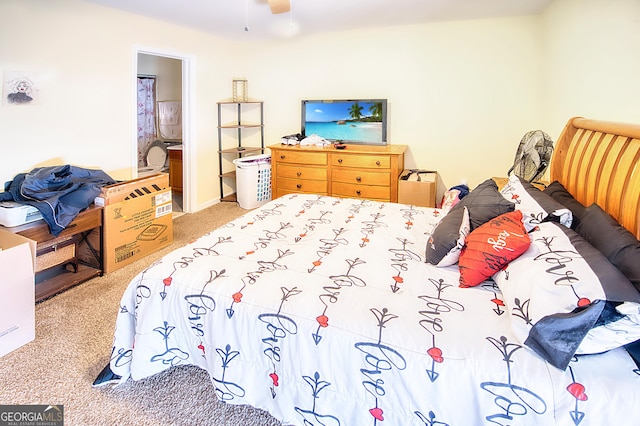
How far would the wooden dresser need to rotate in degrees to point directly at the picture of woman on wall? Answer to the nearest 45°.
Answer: approximately 45° to its right

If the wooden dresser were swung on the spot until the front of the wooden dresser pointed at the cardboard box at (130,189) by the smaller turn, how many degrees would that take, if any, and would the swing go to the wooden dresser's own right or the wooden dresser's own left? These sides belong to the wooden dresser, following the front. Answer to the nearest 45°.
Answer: approximately 45° to the wooden dresser's own right

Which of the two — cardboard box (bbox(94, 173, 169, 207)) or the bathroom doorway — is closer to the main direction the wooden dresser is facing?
the cardboard box

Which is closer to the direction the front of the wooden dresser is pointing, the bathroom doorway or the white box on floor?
the white box on floor

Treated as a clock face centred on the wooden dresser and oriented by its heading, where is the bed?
The bed is roughly at 12 o'clock from the wooden dresser.

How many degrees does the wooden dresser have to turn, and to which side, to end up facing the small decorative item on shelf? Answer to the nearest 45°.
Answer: approximately 135° to its right

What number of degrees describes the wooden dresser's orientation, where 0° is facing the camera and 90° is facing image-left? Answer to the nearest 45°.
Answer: approximately 0°

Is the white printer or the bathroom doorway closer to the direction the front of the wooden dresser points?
the white printer
